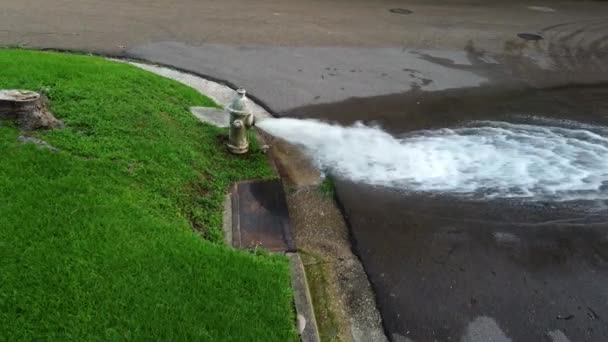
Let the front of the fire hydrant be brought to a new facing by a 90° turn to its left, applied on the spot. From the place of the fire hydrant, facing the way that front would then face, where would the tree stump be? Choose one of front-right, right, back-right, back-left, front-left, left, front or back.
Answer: left

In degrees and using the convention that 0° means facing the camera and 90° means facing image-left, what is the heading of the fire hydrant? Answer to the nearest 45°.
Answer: approximately 270°

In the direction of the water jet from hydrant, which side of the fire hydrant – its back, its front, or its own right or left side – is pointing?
front

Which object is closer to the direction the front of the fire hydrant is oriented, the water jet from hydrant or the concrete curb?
the water jet from hydrant

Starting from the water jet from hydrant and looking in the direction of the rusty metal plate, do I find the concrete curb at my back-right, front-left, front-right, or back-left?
front-left

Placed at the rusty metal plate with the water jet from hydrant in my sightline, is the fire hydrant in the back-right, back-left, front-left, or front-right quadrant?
front-left

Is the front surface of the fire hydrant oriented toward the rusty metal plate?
no
